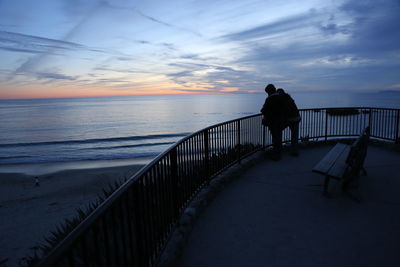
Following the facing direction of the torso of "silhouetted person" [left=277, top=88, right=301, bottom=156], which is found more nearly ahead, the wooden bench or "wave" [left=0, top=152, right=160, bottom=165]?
the wave

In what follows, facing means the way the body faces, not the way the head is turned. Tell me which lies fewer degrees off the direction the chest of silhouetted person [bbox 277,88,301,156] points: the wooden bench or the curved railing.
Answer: the curved railing

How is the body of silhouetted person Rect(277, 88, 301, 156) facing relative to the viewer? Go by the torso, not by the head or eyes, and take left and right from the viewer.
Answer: facing to the left of the viewer
